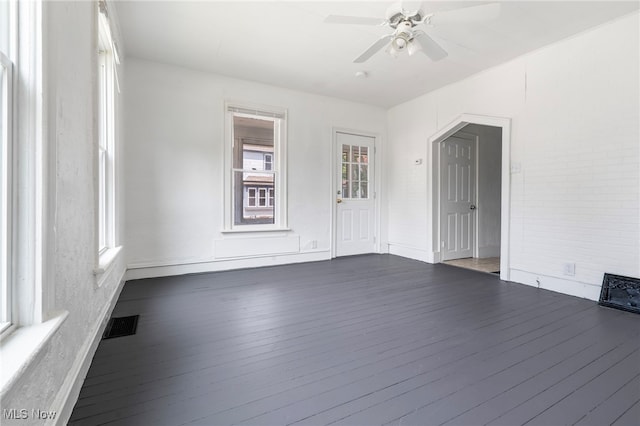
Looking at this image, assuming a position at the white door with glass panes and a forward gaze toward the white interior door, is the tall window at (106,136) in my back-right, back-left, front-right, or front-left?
back-right

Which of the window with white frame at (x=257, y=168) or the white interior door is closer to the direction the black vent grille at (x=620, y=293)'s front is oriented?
the window with white frame

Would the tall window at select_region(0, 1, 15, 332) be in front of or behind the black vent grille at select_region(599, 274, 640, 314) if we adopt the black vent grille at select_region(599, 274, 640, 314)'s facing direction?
in front

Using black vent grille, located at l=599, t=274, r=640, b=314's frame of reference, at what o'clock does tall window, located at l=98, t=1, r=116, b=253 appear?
The tall window is roughly at 12 o'clock from the black vent grille.

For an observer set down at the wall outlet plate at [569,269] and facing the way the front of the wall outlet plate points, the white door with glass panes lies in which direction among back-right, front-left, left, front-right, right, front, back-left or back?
front-right

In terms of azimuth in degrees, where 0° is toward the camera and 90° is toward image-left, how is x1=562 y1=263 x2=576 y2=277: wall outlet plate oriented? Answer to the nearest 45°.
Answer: approximately 45°

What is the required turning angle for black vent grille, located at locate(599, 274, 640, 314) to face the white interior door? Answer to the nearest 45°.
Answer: approximately 90° to its right

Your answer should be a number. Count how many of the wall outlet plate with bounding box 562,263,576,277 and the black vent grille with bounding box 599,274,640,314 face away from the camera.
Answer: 0

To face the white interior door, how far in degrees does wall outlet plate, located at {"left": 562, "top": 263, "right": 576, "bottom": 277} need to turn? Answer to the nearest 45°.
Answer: approximately 90° to its right

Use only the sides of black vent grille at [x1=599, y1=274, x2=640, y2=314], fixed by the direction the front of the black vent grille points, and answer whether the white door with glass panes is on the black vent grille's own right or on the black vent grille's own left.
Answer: on the black vent grille's own right

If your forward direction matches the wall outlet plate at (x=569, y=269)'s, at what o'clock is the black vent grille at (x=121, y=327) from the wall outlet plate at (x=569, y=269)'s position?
The black vent grille is roughly at 12 o'clock from the wall outlet plate.
